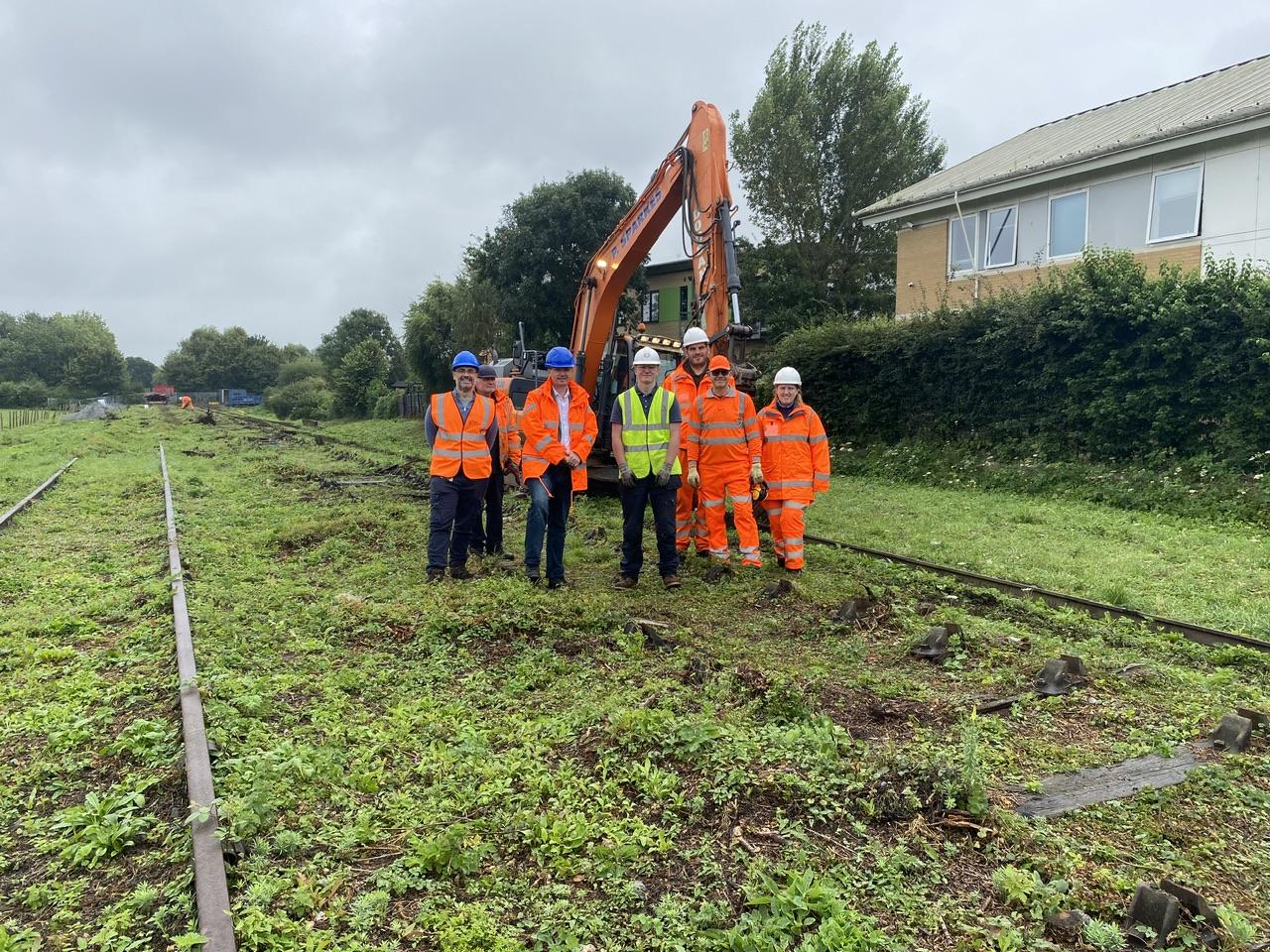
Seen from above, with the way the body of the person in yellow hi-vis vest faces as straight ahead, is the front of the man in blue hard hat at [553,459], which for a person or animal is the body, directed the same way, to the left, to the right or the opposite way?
the same way

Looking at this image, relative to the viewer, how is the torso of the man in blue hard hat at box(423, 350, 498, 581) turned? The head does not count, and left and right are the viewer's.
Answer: facing the viewer

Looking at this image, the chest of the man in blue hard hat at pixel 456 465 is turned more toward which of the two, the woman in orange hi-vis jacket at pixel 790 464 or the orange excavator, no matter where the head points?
the woman in orange hi-vis jacket

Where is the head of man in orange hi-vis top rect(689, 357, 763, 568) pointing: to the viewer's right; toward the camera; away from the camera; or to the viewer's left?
toward the camera

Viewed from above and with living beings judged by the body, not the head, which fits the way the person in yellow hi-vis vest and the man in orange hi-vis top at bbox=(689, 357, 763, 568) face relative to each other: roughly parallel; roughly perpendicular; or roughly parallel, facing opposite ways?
roughly parallel

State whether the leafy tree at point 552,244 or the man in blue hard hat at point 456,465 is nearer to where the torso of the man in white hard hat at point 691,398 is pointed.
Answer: the man in blue hard hat

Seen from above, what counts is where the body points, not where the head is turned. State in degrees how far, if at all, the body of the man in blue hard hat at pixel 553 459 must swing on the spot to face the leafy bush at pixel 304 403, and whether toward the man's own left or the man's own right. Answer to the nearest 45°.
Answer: approximately 180°

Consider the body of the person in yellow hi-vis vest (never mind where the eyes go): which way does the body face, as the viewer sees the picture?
toward the camera

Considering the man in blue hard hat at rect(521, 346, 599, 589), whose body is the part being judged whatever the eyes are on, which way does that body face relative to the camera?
toward the camera

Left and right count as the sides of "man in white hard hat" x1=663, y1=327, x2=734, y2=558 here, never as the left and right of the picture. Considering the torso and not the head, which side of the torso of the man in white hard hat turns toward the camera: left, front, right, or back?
front

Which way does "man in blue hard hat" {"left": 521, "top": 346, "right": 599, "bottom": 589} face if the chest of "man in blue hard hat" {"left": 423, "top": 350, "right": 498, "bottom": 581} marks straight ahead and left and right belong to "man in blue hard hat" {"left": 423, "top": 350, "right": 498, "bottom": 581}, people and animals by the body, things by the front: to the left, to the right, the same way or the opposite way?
the same way

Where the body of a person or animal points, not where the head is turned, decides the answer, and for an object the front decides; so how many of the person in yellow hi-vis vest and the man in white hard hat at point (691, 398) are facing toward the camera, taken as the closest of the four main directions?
2

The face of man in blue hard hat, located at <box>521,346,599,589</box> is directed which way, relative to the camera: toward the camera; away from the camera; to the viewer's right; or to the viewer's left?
toward the camera

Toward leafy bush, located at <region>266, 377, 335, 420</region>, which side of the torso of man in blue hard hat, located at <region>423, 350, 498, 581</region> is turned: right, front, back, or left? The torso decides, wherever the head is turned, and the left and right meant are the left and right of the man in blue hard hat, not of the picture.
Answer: back

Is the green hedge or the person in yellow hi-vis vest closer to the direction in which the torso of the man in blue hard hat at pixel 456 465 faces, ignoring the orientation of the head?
the person in yellow hi-vis vest

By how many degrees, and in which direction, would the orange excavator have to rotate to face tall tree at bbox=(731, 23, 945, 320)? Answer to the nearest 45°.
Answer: approximately 135° to its left

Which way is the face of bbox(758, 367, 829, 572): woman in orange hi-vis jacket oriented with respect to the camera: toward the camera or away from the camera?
toward the camera
